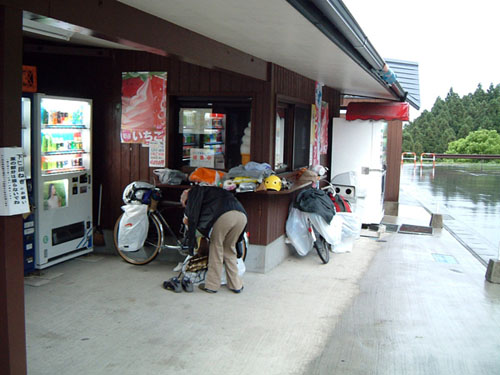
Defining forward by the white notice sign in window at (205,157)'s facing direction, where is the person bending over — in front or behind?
in front

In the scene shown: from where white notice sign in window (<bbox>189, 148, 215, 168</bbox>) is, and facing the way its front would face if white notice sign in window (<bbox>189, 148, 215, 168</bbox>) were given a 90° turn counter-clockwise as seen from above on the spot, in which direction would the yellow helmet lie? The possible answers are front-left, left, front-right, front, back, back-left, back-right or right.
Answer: front-right

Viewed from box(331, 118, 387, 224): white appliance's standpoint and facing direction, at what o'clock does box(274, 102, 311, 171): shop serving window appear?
The shop serving window is roughly at 4 o'clock from the white appliance.

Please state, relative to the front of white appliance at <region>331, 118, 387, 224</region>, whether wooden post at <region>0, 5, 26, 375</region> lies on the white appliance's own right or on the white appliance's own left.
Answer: on the white appliance's own right

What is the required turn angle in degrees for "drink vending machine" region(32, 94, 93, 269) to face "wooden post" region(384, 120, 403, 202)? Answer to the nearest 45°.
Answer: approximately 90° to its left

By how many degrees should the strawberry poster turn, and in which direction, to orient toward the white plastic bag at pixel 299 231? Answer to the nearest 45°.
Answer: approximately 90° to its left

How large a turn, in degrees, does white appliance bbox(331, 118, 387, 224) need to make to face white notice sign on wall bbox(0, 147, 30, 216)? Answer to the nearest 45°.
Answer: approximately 90° to its right

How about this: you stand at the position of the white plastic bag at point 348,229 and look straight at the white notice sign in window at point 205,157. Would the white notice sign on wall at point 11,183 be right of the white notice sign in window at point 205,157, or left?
left

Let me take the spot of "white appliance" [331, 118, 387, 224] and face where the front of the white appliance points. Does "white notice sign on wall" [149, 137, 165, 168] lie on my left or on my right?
on my right

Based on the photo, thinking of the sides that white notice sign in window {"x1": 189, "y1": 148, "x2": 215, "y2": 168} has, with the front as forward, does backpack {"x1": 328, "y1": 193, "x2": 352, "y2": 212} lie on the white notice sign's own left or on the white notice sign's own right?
on the white notice sign's own left

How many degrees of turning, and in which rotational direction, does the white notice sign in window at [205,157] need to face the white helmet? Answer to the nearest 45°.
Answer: approximately 45° to its right
